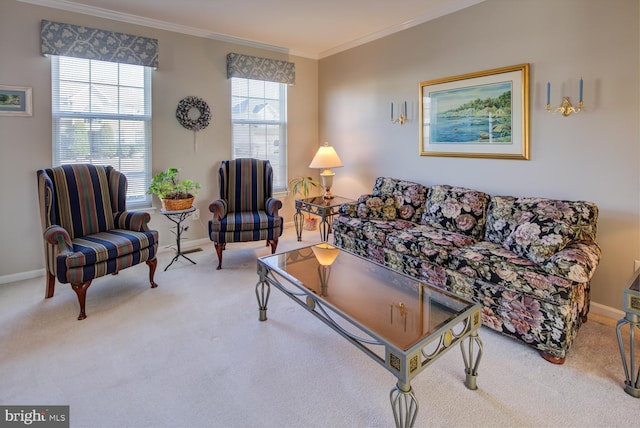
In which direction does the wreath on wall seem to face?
toward the camera

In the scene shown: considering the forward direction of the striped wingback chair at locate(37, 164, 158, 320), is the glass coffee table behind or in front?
in front

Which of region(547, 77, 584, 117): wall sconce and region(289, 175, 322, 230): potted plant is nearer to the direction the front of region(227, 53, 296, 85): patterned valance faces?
the wall sconce

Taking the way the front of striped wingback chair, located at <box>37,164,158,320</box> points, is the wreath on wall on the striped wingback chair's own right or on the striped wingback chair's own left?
on the striped wingback chair's own left

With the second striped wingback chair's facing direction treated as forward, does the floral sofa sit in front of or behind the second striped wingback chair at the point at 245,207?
in front

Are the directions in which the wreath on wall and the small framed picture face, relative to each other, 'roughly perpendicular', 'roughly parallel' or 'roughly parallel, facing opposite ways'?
roughly parallel

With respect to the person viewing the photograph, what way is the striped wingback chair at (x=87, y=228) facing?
facing the viewer and to the right of the viewer

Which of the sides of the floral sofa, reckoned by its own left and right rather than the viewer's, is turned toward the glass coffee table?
front

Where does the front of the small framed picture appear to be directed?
toward the camera
